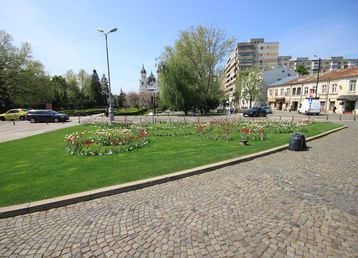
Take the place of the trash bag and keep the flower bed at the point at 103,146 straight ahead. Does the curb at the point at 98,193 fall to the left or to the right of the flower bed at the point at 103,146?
left

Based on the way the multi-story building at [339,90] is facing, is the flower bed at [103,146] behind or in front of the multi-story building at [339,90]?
in front

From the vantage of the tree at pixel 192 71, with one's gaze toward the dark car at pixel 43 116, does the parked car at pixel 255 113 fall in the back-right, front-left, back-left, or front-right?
back-left

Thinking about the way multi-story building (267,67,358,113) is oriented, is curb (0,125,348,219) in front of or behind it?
in front
